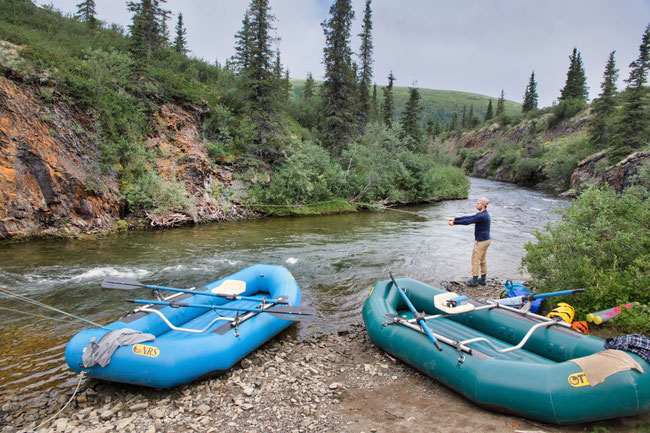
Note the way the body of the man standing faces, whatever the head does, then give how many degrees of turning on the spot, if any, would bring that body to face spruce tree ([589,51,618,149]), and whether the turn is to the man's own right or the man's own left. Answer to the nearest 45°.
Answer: approximately 90° to the man's own right

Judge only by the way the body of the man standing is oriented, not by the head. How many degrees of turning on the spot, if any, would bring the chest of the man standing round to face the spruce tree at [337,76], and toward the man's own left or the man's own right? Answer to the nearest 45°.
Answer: approximately 45° to the man's own right

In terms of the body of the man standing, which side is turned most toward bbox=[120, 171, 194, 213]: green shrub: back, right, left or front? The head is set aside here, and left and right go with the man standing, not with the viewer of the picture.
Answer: front

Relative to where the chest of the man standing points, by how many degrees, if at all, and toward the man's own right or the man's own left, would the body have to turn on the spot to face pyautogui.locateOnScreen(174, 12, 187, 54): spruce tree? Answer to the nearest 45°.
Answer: approximately 45° to the man's own right

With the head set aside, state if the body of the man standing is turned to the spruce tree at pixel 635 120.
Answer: no

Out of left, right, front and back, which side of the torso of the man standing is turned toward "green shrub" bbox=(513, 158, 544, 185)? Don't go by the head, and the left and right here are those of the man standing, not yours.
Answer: right

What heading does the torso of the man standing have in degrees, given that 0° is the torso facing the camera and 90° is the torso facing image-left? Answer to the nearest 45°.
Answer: approximately 90°

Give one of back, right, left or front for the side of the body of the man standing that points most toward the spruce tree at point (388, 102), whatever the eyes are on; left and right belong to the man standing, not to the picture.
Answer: right

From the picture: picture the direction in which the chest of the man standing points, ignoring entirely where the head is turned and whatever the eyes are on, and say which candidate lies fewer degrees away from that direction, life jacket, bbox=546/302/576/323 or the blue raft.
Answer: the blue raft
